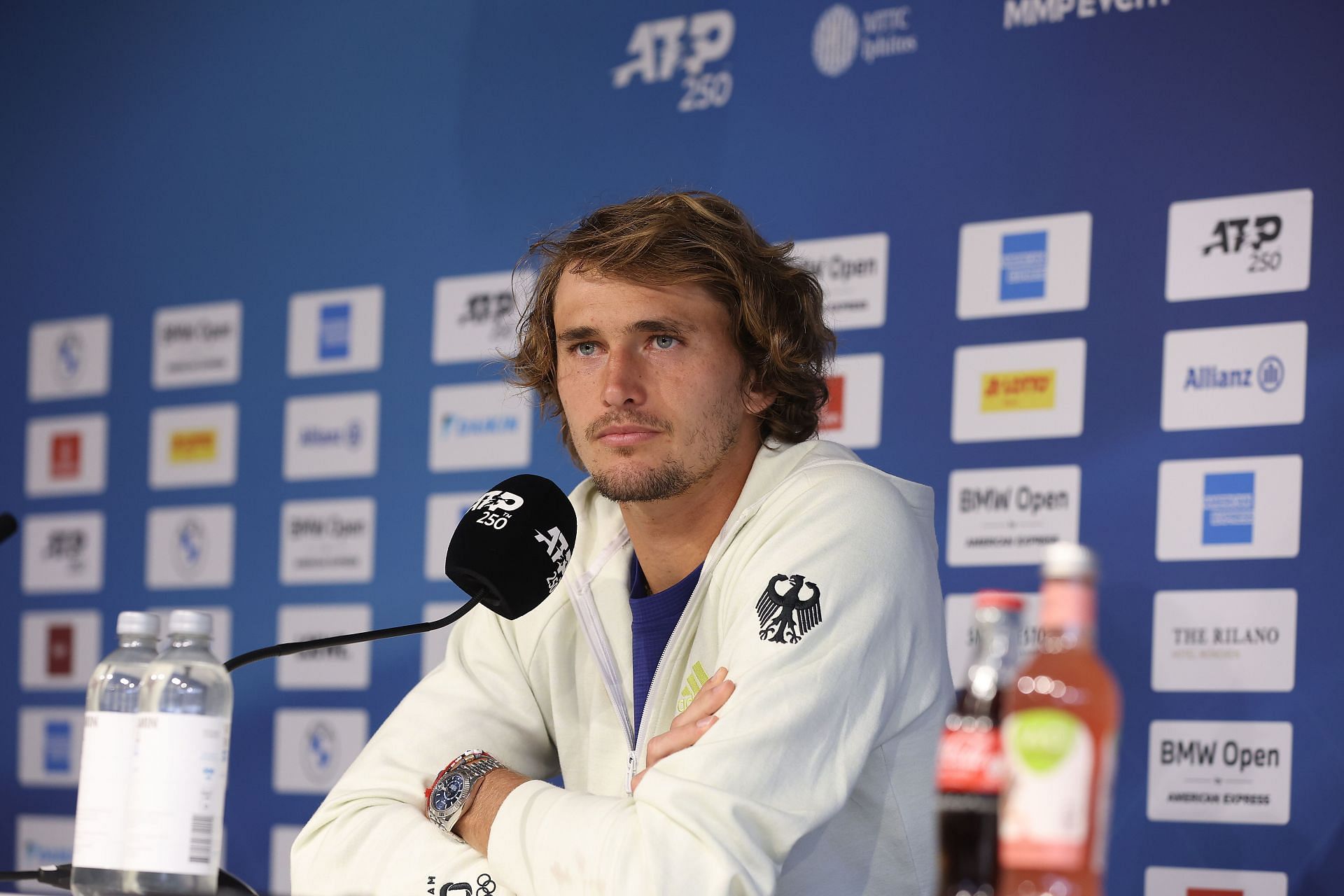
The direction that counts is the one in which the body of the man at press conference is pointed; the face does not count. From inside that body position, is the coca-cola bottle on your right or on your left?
on your left

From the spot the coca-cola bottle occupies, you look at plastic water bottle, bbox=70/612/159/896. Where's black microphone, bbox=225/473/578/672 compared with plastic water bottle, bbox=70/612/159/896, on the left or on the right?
right

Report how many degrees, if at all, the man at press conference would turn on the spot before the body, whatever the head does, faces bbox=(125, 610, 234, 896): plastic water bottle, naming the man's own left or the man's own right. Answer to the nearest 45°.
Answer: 0° — they already face it

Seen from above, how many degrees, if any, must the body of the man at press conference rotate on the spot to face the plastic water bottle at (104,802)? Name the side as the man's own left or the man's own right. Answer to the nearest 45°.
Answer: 0° — they already face it

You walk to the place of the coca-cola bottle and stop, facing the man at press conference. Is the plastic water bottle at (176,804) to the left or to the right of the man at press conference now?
left

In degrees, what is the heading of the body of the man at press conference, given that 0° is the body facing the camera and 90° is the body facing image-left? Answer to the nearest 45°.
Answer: approximately 45°

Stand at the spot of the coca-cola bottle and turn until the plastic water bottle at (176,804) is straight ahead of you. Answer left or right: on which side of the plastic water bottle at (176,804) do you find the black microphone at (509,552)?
right
